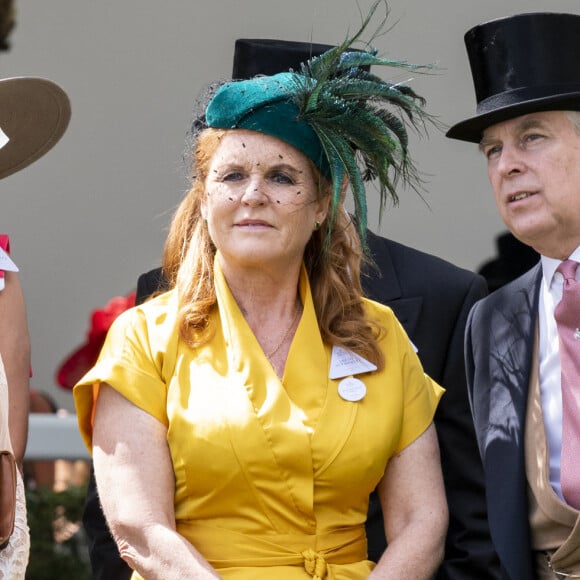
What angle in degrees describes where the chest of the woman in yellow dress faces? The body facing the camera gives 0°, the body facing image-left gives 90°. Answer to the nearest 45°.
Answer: approximately 0°

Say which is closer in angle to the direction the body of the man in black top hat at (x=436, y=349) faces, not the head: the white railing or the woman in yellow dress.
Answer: the woman in yellow dress

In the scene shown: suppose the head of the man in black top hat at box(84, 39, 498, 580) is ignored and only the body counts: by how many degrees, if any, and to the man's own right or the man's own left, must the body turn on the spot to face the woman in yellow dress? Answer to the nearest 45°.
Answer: approximately 45° to the man's own right

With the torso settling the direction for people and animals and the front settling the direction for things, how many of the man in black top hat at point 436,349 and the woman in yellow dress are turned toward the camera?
2

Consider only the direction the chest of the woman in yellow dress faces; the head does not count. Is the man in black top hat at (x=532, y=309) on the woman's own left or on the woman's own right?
on the woman's own left

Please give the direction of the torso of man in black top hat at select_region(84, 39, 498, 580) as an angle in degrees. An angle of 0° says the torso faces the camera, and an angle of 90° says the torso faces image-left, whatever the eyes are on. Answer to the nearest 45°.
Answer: approximately 0°
